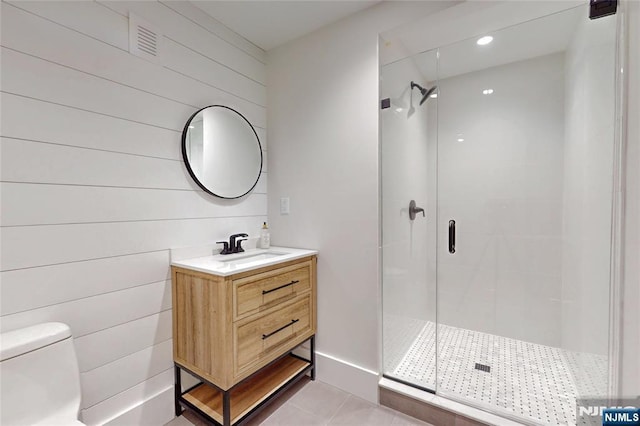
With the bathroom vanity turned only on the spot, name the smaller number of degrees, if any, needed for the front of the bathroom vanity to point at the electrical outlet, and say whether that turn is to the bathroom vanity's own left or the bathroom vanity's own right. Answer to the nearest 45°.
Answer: approximately 90° to the bathroom vanity's own left

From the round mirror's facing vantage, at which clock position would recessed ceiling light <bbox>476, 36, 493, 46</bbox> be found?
The recessed ceiling light is roughly at 11 o'clock from the round mirror.

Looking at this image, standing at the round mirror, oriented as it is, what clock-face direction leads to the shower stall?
The shower stall is roughly at 11 o'clock from the round mirror.

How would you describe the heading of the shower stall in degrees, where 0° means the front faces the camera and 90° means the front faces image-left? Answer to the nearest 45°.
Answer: approximately 45°

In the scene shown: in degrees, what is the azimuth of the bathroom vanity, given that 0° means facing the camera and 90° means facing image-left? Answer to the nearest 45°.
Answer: approximately 315°

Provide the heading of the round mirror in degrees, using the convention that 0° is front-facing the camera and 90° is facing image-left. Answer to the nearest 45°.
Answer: approximately 315°
